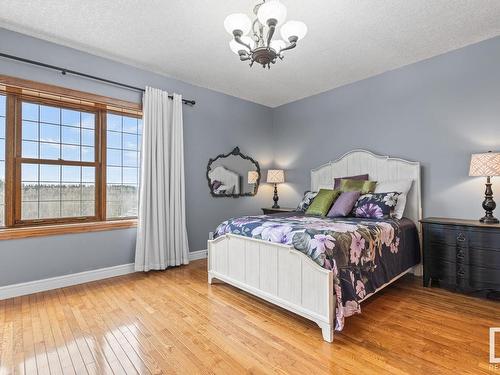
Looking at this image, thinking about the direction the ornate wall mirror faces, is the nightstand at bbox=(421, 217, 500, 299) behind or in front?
in front

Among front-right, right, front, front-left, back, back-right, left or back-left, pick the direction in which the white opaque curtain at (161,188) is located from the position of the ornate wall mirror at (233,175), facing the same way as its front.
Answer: right

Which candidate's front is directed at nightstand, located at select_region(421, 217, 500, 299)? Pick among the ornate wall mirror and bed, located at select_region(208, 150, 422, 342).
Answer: the ornate wall mirror

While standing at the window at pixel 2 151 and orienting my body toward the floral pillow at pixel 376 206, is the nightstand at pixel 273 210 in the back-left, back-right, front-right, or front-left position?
front-left

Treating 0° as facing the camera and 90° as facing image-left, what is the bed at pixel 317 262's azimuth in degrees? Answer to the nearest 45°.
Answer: approximately 45°

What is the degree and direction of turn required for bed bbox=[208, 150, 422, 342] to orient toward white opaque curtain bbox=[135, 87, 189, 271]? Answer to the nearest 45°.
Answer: approximately 45° to its right

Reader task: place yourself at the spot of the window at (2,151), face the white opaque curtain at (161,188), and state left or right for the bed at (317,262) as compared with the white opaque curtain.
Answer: right

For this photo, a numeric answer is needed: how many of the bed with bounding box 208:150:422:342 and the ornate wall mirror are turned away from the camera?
0

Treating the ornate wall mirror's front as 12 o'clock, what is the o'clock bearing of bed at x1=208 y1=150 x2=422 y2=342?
The bed is roughly at 1 o'clock from the ornate wall mirror.

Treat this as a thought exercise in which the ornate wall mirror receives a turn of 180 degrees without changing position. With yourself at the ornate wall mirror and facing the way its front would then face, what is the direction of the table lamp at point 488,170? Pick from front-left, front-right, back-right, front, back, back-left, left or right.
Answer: back

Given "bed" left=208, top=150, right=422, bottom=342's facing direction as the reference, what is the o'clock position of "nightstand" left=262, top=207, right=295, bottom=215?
The nightstand is roughly at 4 o'clock from the bed.

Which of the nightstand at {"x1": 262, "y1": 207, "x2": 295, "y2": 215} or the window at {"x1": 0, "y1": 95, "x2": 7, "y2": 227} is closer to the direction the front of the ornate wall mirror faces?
the nightstand

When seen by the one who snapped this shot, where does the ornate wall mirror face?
facing the viewer and to the right of the viewer
